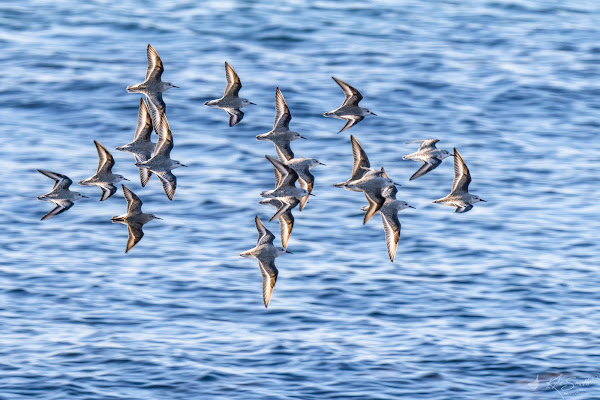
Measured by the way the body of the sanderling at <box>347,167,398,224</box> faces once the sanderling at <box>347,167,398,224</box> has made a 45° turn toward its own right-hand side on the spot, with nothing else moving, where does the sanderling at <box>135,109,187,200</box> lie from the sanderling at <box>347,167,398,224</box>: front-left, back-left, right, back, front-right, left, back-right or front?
back-right

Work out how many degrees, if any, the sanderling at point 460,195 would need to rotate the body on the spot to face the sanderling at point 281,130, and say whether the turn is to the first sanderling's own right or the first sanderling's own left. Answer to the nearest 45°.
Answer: approximately 180°

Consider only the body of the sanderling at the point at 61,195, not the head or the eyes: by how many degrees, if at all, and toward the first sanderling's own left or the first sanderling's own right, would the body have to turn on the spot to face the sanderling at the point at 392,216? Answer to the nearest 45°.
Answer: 0° — it already faces it

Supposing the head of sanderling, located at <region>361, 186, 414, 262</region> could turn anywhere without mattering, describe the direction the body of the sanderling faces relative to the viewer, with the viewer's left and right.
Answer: facing to the right of the viewer

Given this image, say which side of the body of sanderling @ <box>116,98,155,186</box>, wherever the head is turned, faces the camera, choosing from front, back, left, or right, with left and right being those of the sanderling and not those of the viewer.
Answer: right

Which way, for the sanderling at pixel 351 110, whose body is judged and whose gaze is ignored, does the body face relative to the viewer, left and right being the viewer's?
facing to the right of the viewer

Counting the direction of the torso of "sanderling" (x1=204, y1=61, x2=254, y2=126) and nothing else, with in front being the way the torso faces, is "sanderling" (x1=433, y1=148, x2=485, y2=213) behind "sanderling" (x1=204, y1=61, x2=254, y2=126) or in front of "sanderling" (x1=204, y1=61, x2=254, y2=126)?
in front

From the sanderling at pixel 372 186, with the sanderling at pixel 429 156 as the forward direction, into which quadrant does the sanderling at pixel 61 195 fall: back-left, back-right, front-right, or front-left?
back-left

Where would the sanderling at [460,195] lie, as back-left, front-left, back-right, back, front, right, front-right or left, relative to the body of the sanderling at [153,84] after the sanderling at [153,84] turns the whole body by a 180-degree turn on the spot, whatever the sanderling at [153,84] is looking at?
back

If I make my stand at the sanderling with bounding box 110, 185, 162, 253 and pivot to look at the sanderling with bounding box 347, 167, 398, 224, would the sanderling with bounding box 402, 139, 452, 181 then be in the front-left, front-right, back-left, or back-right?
front-left

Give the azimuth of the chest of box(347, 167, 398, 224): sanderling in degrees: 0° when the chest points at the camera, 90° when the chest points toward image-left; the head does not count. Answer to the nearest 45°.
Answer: approximately 270°

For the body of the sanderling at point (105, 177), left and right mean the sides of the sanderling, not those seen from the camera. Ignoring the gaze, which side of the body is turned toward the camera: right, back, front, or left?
right

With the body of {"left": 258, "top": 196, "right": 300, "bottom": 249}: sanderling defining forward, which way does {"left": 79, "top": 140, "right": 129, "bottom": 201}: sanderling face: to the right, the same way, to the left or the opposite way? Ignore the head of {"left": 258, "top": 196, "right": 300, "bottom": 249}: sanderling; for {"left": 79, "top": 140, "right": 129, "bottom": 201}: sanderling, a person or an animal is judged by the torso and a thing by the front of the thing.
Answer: the same way

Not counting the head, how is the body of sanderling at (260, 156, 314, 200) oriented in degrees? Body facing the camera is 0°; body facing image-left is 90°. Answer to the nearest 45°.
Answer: approximately 270°

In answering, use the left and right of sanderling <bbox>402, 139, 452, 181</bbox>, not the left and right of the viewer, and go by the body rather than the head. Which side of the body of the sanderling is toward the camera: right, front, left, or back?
right

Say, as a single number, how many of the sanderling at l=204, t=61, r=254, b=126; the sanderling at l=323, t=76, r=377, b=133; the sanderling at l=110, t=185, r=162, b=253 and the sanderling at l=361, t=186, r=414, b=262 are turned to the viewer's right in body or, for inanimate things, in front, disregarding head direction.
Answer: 4

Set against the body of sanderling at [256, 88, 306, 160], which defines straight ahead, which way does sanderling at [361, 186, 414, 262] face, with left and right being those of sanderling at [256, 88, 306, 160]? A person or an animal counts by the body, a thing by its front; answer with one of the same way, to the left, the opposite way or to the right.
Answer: the same way

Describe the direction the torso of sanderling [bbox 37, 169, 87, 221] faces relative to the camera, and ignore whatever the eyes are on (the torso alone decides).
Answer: to the viewer's right

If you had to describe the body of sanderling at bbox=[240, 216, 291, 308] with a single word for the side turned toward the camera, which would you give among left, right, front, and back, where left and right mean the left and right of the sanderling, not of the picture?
right

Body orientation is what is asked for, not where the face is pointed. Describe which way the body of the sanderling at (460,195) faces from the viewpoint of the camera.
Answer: to the viewer's right

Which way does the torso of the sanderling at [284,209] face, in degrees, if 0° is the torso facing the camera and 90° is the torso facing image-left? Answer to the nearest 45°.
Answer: approximately 270°

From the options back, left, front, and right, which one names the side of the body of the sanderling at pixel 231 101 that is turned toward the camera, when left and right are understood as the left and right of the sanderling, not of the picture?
right
